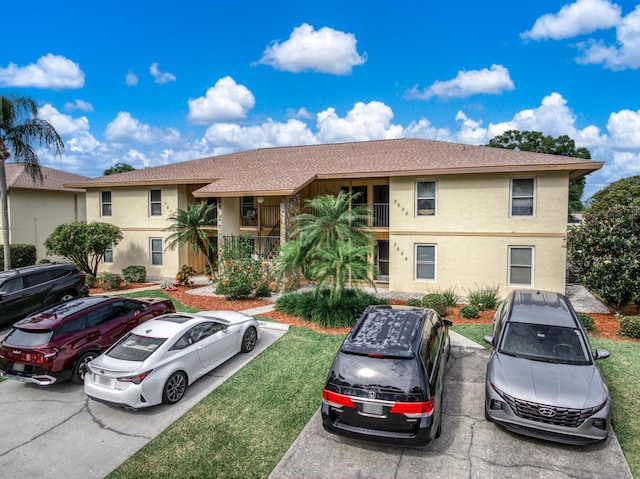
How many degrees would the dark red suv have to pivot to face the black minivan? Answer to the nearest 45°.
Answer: approximately 90° to its right

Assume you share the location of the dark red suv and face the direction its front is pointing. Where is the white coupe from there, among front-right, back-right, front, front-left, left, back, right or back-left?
right

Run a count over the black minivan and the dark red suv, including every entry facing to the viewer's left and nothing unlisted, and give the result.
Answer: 0

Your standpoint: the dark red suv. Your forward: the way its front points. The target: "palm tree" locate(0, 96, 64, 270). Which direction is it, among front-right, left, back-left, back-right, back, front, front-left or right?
front-left

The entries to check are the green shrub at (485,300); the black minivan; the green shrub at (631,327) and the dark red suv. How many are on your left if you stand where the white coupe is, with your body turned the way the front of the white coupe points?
1

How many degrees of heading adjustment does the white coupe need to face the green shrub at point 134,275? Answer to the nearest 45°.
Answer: approximately 45° to its left

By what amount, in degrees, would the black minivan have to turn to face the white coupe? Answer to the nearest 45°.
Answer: approximately 90° to its left

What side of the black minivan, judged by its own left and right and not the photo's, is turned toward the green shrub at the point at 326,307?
front

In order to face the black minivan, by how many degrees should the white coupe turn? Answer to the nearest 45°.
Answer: approximately 90° to its right

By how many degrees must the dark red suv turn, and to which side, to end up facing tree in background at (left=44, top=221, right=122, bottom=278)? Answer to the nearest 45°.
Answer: approximately 45° to its left

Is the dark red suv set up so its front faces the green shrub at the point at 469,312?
no

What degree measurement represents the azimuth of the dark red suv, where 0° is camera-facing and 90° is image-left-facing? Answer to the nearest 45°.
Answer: approximately 225°

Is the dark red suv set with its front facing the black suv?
no

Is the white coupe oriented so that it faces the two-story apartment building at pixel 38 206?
no

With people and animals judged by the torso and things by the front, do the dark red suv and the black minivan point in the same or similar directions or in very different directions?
same or similar directions

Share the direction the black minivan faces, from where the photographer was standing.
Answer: facing away from the viewer

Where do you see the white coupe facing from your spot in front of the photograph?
facing away from the viewer and to the right of the viewer

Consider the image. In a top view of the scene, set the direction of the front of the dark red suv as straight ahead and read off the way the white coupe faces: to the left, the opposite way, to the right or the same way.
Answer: the same way

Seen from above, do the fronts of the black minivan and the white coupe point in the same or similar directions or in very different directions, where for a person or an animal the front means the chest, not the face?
same or similar directions
